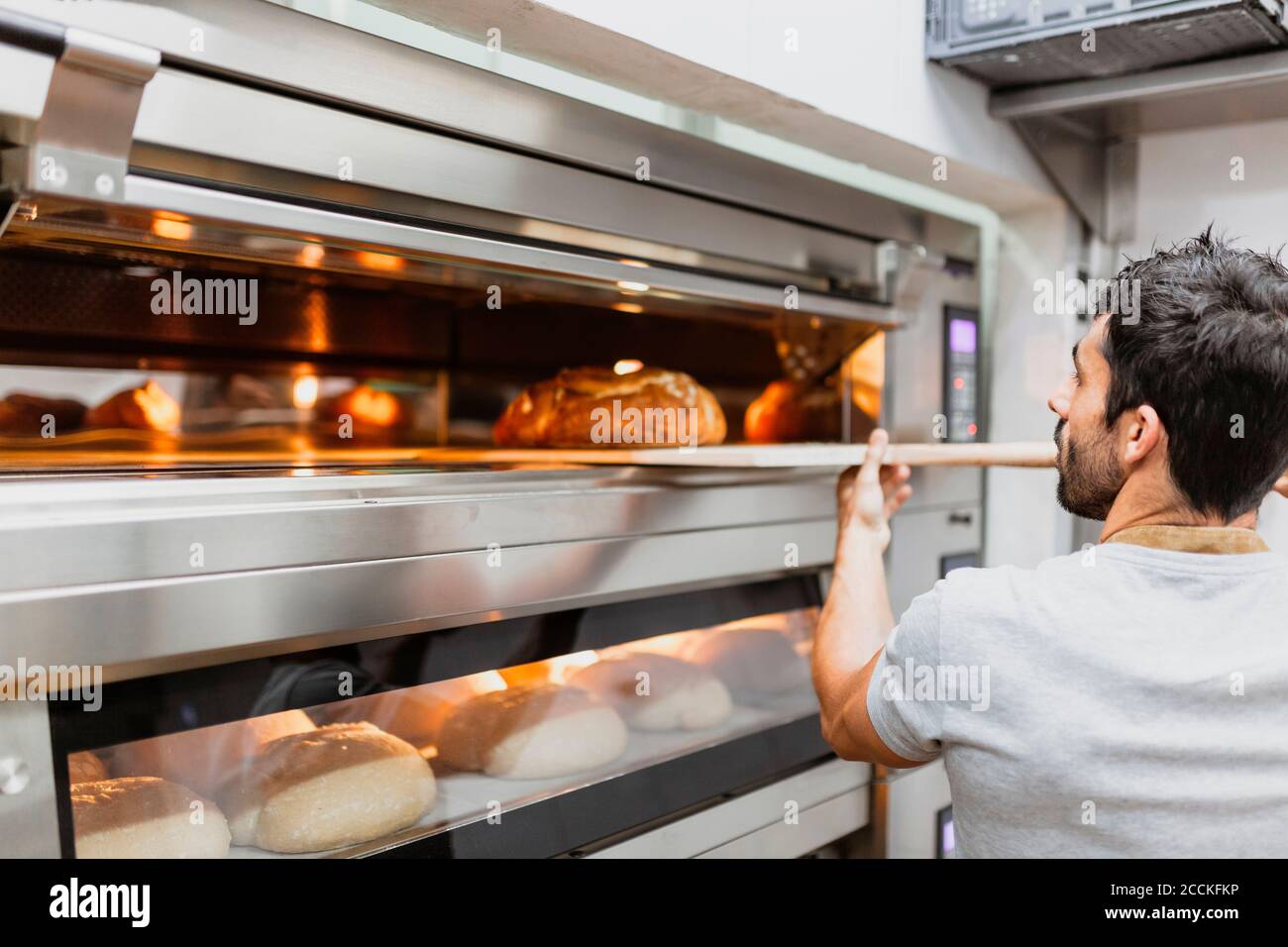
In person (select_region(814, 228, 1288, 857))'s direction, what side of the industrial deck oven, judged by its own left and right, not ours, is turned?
front

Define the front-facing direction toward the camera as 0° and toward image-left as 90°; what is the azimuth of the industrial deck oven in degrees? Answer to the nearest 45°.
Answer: approximately 315°

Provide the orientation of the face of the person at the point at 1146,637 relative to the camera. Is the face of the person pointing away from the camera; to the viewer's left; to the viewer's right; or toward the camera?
to the viewer's left
